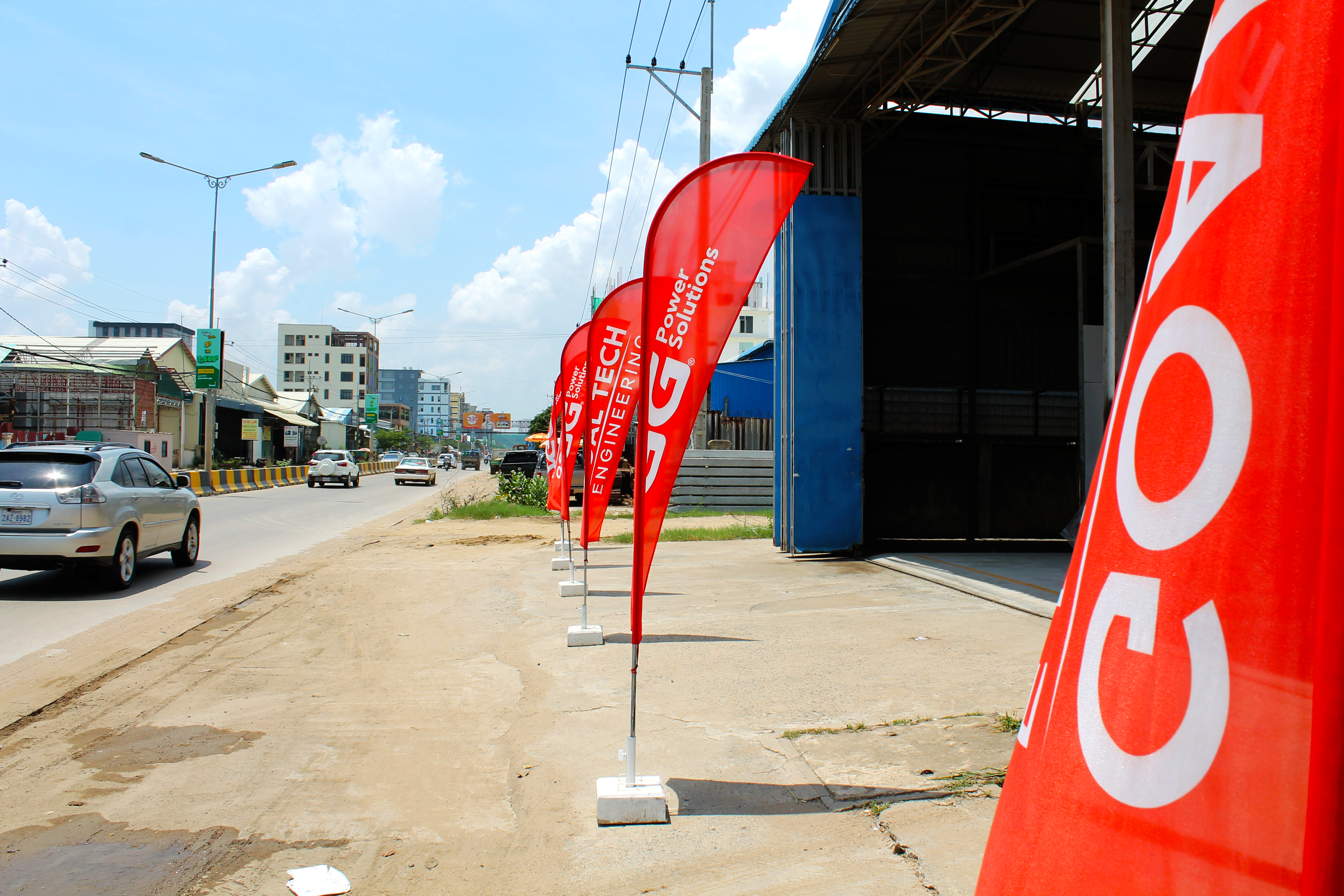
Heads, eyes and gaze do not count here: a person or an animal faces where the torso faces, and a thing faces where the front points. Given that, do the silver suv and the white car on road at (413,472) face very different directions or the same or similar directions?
same or similar directions

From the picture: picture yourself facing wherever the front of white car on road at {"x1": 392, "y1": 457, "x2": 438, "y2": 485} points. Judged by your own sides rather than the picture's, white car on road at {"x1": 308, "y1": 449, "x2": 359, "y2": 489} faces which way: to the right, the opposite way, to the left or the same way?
the same way

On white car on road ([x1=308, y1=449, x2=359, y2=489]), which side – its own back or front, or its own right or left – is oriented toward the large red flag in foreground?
back

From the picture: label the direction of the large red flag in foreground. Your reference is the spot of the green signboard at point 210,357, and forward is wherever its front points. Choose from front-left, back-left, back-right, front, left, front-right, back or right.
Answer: front

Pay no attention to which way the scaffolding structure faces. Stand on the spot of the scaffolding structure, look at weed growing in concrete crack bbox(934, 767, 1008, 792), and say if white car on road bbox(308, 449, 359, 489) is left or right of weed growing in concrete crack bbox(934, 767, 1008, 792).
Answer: left

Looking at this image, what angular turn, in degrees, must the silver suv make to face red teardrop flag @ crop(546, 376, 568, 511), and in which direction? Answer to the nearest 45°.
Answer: approximately 45° to its right

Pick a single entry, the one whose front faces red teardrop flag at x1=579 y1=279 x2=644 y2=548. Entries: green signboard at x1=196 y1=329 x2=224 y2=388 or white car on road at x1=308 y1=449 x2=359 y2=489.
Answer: the green signboard

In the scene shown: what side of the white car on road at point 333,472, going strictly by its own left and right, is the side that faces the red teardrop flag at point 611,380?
back

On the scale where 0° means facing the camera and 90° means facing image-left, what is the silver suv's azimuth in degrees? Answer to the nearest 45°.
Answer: approximately 225°

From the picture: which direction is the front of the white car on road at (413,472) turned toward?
away from the camera

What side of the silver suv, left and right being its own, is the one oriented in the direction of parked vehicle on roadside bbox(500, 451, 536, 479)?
front

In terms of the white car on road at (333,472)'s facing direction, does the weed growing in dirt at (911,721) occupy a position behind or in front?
behind

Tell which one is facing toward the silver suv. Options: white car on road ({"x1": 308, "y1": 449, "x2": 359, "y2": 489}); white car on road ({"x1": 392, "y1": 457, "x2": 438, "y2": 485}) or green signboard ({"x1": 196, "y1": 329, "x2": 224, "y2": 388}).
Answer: the green signboard

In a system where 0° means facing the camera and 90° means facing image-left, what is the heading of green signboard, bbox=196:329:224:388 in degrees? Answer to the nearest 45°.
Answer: approximately 0°

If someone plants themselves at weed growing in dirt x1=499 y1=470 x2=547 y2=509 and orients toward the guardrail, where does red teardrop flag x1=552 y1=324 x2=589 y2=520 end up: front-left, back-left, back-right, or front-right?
back-left
